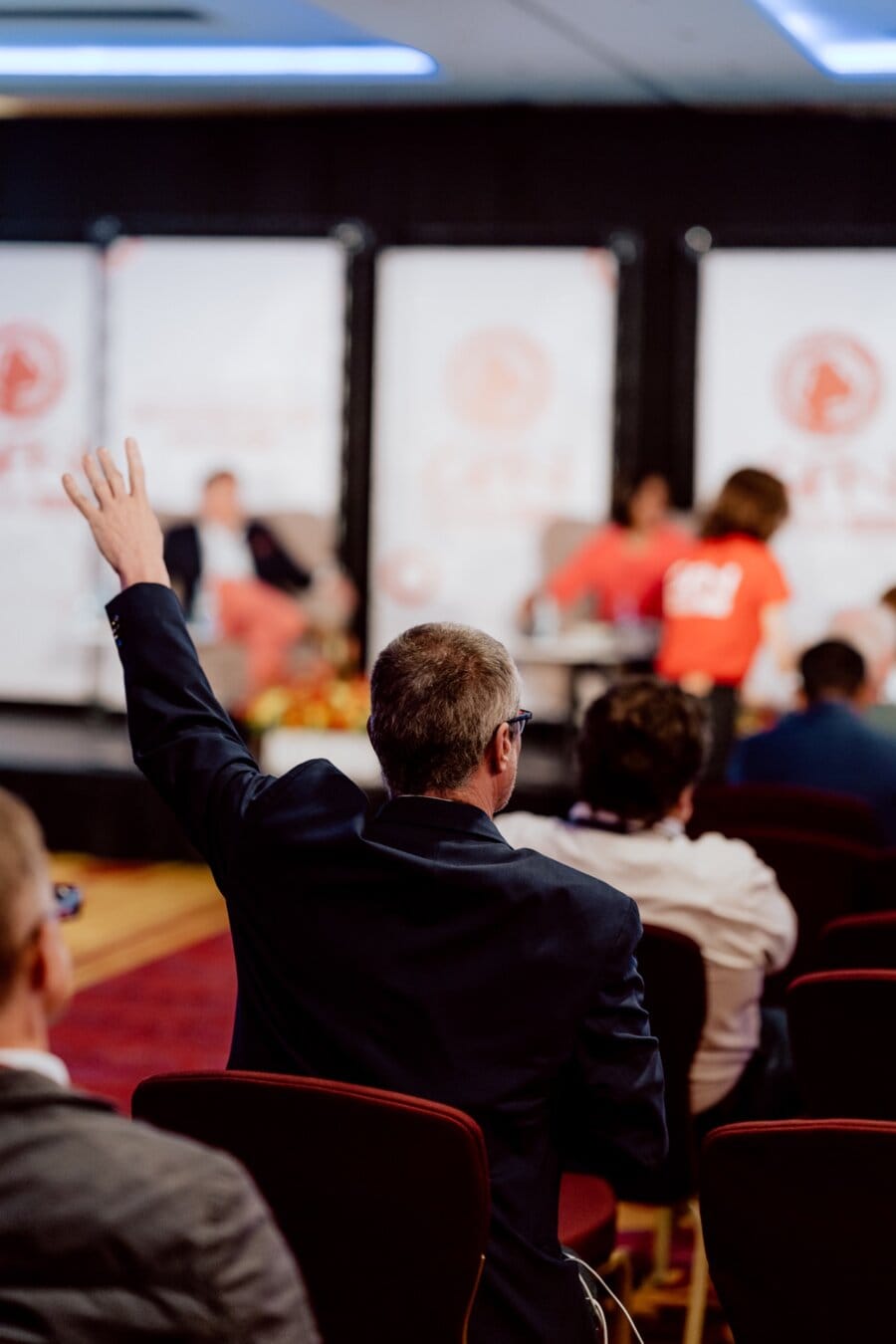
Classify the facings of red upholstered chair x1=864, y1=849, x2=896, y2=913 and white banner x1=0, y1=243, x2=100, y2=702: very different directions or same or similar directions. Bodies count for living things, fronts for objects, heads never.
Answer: very different directions

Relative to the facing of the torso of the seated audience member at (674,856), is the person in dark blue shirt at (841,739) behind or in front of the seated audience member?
in front

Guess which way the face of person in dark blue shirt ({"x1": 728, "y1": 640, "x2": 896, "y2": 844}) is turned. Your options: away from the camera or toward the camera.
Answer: away from the camera

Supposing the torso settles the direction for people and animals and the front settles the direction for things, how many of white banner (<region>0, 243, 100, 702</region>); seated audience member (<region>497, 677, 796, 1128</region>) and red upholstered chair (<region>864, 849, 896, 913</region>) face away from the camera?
2

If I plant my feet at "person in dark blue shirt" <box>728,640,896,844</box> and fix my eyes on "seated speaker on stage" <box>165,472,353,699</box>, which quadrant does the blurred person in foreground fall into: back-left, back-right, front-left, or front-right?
back-left

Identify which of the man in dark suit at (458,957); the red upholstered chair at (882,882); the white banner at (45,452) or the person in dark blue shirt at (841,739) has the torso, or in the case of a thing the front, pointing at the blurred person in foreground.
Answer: the white banner

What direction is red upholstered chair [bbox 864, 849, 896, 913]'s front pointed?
away from the camera

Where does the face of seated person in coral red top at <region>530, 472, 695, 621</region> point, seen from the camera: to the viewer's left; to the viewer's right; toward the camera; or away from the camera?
toward the camera

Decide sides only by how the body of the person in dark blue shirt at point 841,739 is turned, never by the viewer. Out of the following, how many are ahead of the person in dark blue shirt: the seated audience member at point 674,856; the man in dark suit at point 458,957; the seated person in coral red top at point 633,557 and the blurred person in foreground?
1

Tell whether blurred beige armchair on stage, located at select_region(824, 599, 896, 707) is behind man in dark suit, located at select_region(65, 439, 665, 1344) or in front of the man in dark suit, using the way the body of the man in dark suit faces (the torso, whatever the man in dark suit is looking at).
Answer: in front

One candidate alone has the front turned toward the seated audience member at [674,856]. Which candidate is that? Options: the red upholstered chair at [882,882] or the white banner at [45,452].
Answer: the white banner

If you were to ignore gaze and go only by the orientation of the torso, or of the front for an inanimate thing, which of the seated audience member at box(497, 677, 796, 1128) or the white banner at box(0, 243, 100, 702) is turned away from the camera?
the seated audience member

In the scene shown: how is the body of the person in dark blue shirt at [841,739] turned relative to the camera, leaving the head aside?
away from the camera

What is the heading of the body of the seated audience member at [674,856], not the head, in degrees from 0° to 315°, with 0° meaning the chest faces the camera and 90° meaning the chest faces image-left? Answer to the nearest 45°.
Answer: approximately 180°

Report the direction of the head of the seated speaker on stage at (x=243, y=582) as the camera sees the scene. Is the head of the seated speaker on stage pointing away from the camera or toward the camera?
toward the camera

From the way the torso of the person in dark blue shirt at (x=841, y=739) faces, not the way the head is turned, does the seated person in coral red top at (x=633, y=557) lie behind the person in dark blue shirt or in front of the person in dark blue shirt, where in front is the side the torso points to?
in front

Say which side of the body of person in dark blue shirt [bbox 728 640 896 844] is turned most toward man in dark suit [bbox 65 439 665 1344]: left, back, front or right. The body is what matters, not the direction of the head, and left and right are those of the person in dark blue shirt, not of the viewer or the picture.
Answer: back

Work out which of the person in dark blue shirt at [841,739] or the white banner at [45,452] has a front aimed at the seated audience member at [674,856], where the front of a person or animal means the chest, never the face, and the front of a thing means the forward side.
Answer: the white banner
